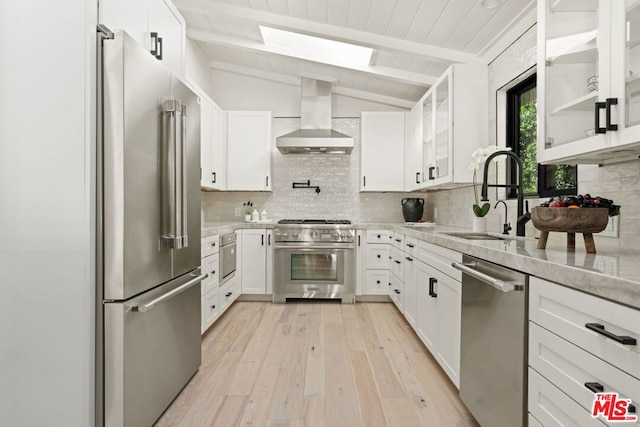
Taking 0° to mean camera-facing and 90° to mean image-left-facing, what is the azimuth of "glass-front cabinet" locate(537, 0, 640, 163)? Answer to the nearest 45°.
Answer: approximately 45°

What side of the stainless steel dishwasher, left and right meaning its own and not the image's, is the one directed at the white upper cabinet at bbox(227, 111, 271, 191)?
right

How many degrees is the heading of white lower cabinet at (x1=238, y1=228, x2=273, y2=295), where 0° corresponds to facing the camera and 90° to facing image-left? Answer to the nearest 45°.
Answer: approximately 0°

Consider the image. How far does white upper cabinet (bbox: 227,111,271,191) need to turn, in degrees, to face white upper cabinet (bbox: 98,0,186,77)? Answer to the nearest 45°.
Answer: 0° — it already faces it

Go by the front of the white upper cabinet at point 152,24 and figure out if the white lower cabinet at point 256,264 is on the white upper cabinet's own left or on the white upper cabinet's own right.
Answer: on the white upper cabinet's own left

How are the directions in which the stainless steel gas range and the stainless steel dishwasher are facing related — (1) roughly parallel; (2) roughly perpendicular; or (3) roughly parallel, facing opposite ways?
roughly perpendicular

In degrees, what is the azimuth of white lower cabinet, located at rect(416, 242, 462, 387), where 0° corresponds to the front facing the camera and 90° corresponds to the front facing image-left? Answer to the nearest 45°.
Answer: approximately 90°

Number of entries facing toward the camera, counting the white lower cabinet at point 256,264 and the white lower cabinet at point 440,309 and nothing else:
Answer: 1

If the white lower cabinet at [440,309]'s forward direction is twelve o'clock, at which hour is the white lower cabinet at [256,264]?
the white lower cabinet at [256,264] is roughly at 1 o'clock from the white lower cabinet at [440,309].

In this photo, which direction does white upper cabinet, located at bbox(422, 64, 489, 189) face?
to the viewer's left

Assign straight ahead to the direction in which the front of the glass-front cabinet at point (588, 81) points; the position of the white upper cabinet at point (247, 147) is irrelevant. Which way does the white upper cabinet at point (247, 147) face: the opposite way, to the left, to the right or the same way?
to the left

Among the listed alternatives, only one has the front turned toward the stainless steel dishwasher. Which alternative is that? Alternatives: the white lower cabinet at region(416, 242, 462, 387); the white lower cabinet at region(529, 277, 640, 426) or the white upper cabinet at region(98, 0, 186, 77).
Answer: the white upper cabinet
